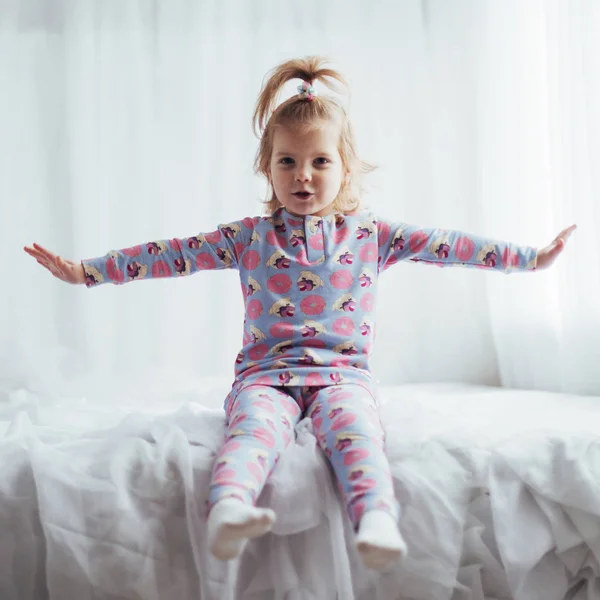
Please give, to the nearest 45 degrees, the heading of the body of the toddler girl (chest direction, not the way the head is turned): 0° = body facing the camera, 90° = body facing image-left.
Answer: approximately 0°
